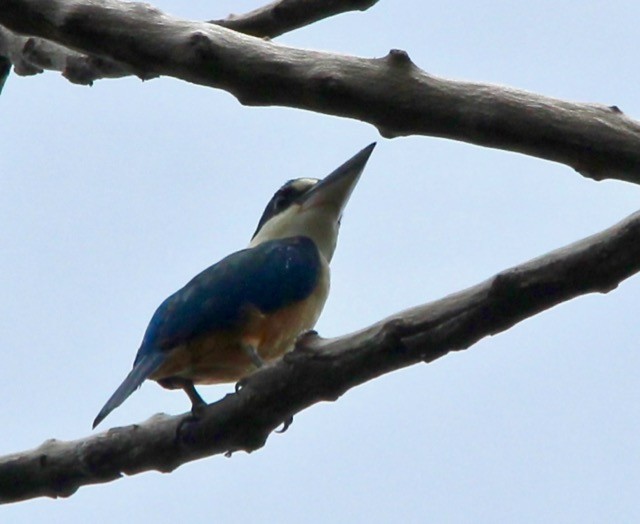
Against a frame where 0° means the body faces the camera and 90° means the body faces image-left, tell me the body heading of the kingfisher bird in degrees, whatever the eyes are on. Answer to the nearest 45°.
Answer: approximately 270°
